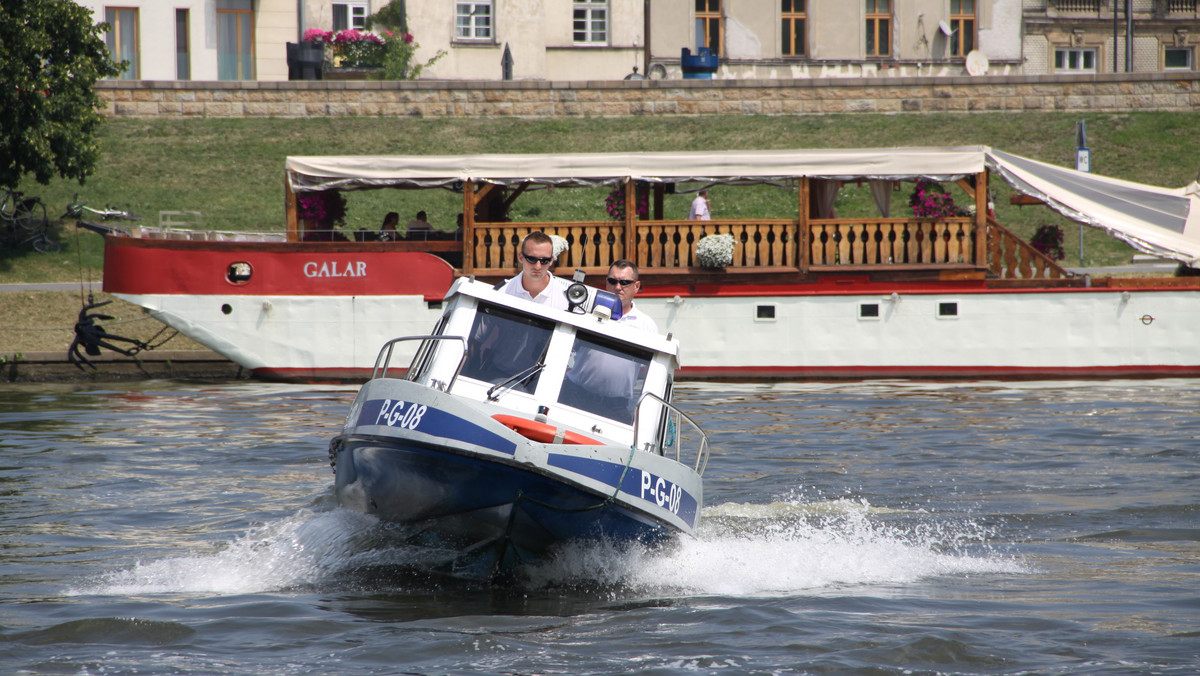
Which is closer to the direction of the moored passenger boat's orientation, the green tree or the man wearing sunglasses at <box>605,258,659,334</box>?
the green tree

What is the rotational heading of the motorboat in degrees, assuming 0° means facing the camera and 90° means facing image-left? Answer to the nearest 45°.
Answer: approximately 0°

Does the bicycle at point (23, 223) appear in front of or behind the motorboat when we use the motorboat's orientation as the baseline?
behind

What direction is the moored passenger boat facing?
to the viewer's left

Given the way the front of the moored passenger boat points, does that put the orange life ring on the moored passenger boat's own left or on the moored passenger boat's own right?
on the moored passenger boat's own left

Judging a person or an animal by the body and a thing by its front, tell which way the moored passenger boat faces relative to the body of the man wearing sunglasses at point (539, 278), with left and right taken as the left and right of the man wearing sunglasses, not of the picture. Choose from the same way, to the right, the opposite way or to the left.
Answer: to the right

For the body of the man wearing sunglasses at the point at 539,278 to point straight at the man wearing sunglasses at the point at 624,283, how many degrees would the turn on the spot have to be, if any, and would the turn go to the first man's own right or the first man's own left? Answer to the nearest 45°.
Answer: approximately 135° to the first man's own left

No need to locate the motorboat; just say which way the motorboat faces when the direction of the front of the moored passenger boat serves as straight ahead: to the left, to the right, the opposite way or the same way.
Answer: to the left

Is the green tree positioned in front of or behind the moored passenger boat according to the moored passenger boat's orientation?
in front

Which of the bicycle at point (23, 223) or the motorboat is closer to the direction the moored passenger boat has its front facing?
the bicycle

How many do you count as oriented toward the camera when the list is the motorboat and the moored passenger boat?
1
